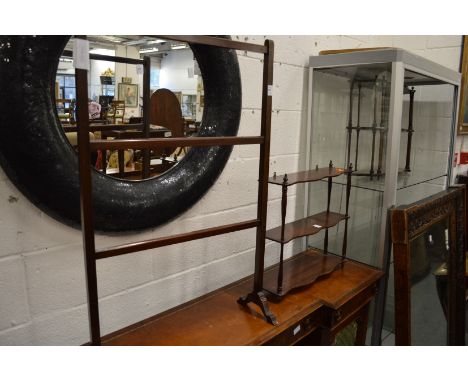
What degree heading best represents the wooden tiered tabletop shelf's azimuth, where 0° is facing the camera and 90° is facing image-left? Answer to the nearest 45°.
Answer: approximately 315°

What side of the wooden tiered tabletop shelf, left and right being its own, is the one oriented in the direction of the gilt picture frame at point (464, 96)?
left

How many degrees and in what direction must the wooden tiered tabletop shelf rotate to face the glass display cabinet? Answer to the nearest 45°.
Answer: approximately 90° to its left
